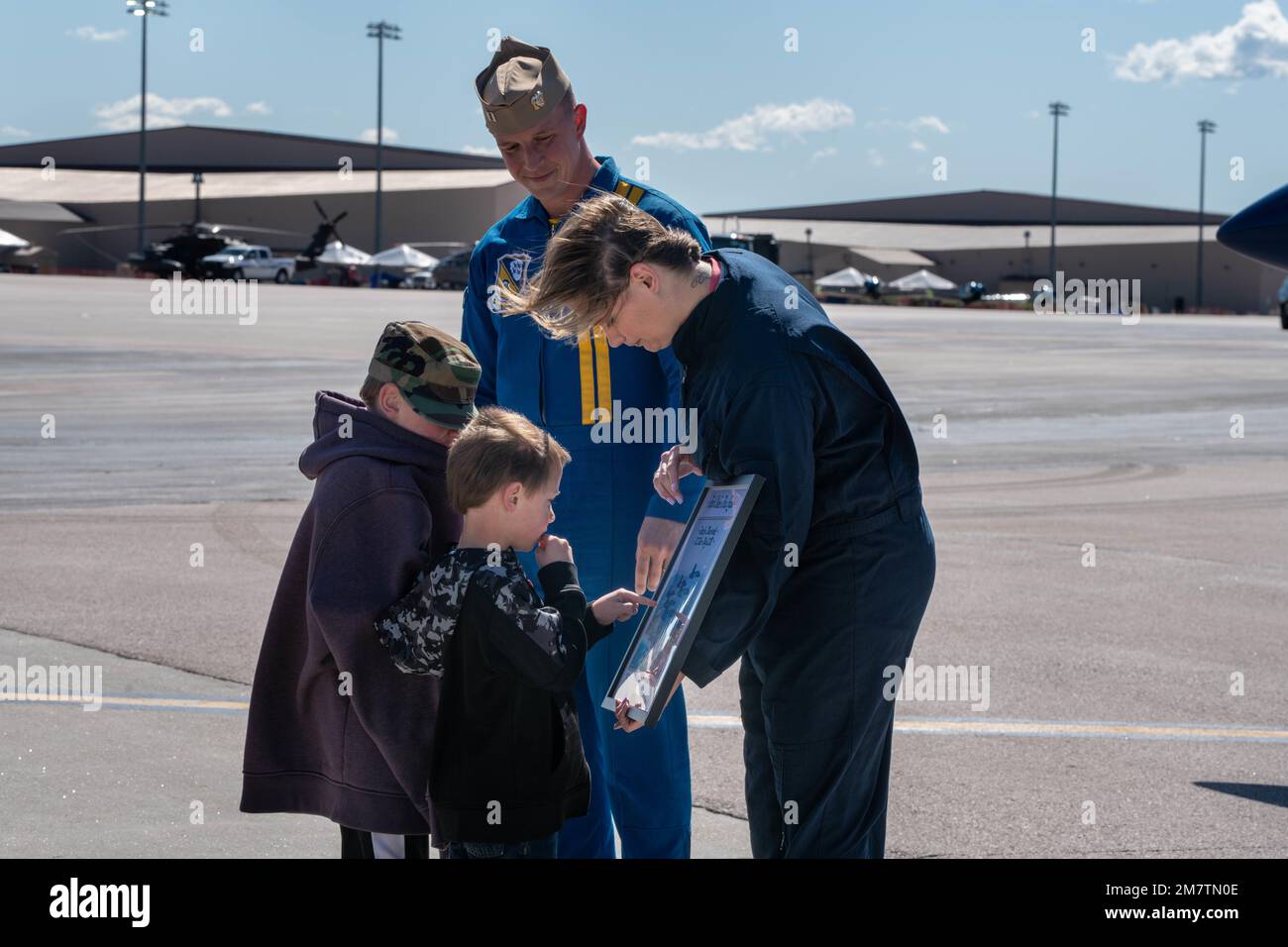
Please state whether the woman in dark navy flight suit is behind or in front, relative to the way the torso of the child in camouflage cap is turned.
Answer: in front

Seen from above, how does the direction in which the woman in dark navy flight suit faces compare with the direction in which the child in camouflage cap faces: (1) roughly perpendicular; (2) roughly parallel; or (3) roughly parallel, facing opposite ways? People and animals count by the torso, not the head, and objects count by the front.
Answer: roughly parallel, facing opposite ways

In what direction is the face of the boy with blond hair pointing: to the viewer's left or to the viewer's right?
to the viewer's right

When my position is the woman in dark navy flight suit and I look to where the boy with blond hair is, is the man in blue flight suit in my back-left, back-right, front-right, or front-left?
front-right

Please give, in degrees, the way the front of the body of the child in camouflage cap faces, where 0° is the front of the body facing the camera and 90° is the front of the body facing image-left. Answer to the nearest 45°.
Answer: approximately 270°

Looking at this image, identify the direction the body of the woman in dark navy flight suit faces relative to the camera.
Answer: to the viewer's left

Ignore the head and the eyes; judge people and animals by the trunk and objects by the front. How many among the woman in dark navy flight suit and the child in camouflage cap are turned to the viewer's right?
1

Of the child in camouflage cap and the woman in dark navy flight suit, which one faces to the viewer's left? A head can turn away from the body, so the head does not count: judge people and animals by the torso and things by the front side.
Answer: the woman in dark navy flight suit

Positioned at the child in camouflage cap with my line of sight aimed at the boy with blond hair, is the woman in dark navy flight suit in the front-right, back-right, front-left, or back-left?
front-left

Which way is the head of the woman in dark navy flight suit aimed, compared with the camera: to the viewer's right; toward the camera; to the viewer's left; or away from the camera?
to the viewer's left
